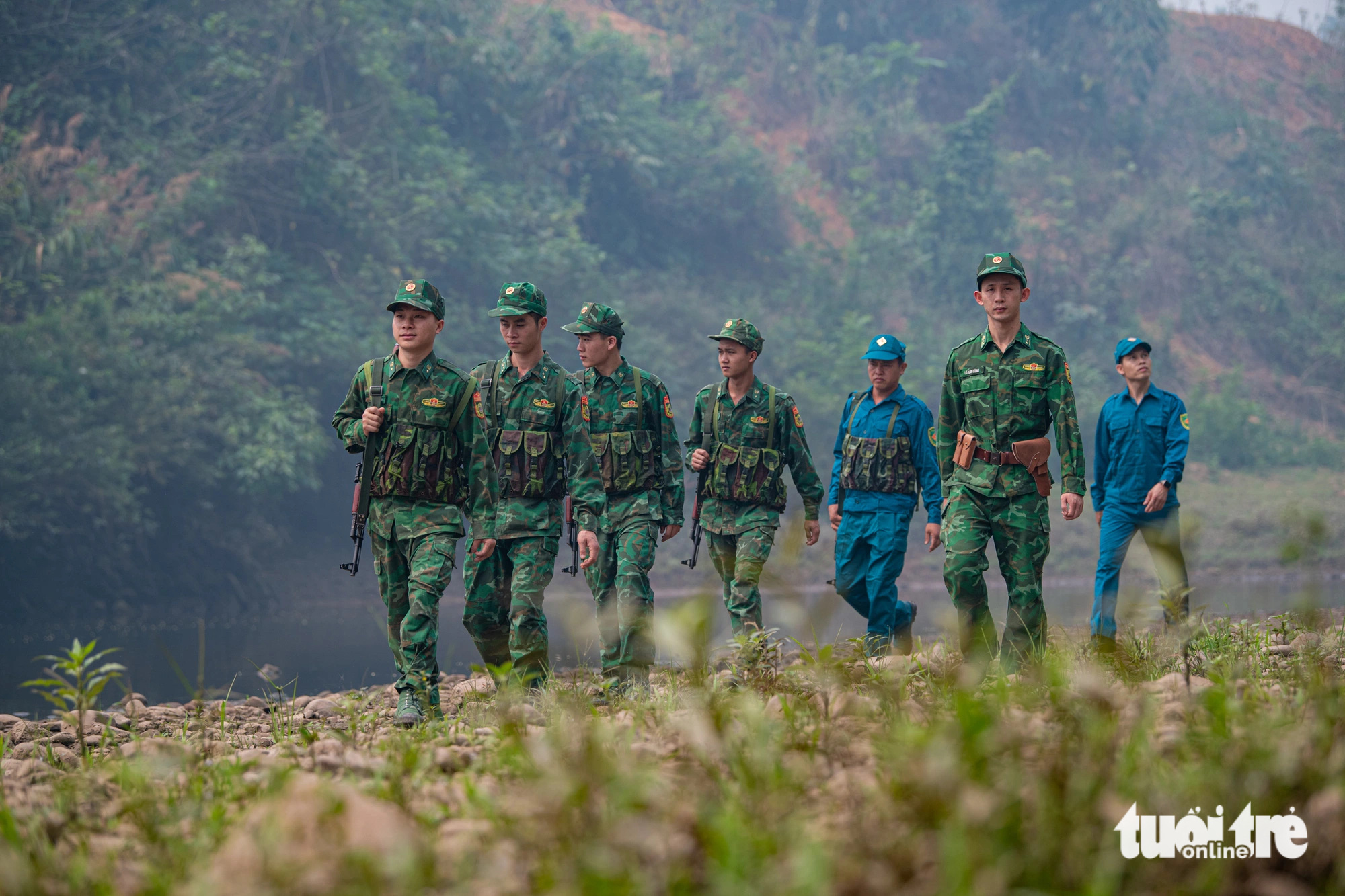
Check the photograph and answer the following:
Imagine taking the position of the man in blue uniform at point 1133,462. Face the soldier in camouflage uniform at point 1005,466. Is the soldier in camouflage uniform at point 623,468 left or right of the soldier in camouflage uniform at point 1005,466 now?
right

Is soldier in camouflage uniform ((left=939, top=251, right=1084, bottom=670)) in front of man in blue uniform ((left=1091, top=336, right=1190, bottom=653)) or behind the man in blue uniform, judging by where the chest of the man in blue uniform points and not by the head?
in front

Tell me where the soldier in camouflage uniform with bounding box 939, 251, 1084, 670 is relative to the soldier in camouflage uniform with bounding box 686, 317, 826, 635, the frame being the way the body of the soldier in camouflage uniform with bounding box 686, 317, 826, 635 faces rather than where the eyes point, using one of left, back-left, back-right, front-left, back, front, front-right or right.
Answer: left

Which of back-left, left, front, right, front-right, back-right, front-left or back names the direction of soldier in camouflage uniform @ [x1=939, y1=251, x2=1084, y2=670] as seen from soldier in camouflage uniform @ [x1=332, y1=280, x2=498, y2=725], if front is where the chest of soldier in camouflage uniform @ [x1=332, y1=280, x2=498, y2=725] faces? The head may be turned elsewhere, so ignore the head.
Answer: back-left

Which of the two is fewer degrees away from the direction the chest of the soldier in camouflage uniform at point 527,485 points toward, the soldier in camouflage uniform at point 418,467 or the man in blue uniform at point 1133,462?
the soldier in camouflage uniform

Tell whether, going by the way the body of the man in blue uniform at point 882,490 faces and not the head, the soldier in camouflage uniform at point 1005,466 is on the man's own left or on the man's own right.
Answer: on the man's own left

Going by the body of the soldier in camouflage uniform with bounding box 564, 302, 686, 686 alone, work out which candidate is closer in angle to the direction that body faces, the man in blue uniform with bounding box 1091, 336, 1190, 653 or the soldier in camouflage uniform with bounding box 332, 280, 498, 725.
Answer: the soldier in camouflage uniform

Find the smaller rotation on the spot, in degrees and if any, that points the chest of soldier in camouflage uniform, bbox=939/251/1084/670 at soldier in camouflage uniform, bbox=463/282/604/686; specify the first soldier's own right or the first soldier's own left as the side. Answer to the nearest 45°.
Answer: approximately 90° to the first soldier's own right
